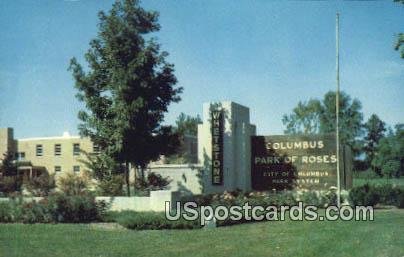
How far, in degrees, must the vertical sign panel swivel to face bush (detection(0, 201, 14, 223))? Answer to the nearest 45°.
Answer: approximately 45° to its right

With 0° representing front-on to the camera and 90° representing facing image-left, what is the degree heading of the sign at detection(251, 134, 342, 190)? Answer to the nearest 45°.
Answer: approximately 0°

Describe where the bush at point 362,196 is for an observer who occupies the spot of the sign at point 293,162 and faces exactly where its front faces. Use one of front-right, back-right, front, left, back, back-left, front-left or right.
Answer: front-left

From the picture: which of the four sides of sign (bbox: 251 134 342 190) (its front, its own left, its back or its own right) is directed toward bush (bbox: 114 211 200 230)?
front

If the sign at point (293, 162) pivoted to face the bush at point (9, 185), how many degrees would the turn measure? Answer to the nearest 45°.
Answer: approximately 90° to its right

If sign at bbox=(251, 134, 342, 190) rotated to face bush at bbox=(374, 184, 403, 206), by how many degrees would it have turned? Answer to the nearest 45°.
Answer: approximately 45° to its left

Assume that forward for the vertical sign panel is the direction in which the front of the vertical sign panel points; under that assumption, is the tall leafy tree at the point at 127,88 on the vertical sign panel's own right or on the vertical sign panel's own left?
on the vertical sign panel's own right

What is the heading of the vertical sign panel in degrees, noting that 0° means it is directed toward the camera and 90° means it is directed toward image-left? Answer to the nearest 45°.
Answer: approximately 0°

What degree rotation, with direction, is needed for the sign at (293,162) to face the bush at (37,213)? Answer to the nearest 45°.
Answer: approximately 45° to its right

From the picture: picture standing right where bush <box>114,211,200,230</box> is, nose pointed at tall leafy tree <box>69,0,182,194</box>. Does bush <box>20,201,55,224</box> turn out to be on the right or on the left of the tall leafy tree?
left

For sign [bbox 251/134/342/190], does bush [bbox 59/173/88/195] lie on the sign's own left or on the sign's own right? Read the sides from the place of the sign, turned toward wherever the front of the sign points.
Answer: on the sign's own right
